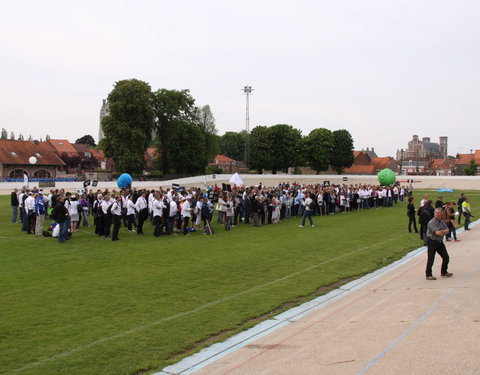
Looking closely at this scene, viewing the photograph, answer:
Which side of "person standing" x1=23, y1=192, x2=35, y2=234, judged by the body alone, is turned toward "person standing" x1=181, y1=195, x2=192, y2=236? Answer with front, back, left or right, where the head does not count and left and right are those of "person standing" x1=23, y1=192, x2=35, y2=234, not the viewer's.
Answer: right

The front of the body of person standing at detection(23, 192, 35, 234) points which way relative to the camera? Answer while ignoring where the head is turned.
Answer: away from the camera
